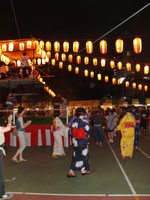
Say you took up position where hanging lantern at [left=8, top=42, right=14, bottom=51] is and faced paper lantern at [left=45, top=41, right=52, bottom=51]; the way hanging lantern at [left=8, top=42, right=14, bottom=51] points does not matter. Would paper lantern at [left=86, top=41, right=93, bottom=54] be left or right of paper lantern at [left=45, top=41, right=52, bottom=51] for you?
right

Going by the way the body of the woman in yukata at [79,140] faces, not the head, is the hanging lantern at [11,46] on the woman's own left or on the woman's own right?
on the woman's own left

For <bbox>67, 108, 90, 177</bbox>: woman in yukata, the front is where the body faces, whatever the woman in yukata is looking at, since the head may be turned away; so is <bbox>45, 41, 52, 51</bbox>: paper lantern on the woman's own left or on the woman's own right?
on the woman's own left

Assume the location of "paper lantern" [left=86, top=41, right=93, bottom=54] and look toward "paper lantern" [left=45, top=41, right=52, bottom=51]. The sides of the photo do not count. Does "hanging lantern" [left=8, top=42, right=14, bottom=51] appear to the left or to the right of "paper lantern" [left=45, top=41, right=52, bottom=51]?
left

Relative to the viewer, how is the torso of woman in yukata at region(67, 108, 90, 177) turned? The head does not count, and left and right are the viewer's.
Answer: facing away from the viewer and to the right of the viewer
